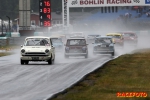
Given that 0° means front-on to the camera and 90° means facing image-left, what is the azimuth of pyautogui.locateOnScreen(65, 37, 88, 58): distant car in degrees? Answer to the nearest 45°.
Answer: approximately 0°

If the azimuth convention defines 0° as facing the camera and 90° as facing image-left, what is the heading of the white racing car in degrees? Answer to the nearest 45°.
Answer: approximately 0°

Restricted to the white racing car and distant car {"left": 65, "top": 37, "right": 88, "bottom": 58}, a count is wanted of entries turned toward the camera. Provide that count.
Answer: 2
